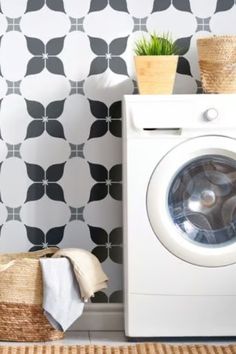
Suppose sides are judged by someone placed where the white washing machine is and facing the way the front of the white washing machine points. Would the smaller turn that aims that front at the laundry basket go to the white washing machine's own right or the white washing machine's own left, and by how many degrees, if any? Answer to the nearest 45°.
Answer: approximately 90° to the white washing machine's own right

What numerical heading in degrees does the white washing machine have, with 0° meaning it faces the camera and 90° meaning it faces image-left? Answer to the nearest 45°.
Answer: approximately 0°

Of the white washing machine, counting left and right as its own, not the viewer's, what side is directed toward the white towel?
right

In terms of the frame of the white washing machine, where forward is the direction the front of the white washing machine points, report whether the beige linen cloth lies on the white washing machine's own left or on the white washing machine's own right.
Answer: on the white washing machine's own right
